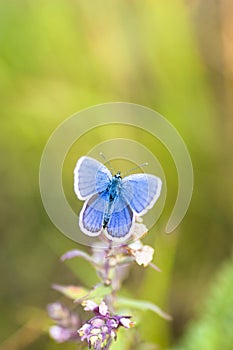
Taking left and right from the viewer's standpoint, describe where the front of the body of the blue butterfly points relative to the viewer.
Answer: facing away from the viewer
